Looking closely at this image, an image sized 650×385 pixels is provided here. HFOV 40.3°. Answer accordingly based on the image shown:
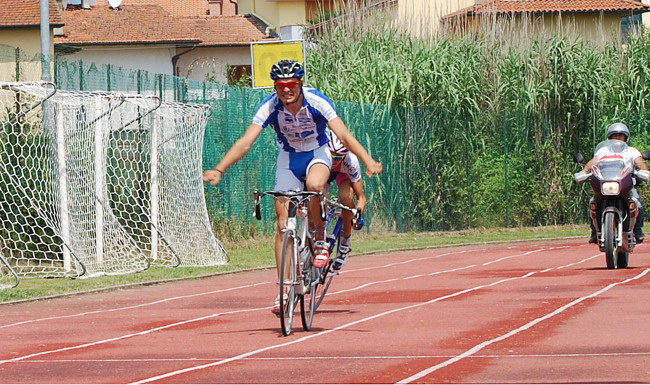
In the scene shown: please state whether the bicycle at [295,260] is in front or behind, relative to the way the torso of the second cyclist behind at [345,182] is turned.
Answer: in front

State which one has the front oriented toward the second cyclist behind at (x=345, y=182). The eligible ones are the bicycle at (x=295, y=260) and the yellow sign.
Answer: the yellow sign

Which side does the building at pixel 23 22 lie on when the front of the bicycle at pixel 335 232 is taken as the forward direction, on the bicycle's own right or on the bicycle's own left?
on the bicycle's own right

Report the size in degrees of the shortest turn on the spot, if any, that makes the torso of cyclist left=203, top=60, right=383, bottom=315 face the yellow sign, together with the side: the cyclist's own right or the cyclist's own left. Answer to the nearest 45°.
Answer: approximately 180°

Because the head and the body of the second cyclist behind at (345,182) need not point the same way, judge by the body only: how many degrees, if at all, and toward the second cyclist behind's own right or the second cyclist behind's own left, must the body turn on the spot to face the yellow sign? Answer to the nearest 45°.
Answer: approximately 135° to the second cyclist behind's own right

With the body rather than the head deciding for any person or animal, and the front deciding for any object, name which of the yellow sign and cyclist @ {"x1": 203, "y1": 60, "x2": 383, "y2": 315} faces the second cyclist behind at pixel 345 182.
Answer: the yellow sign

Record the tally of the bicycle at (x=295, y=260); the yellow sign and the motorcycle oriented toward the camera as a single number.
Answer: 3
